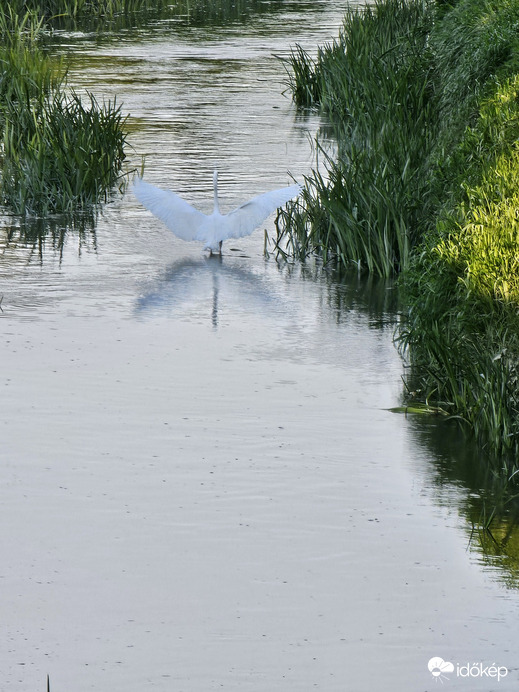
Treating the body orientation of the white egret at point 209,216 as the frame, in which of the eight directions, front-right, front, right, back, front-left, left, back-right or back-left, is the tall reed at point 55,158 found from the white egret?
front-left

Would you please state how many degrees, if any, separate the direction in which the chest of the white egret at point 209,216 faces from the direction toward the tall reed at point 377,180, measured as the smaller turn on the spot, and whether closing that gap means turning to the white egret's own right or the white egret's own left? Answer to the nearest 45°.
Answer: approximately 90° to the white egret's own right

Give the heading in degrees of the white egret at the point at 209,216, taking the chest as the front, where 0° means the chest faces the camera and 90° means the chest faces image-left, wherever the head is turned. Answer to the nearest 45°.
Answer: approximately 180°
